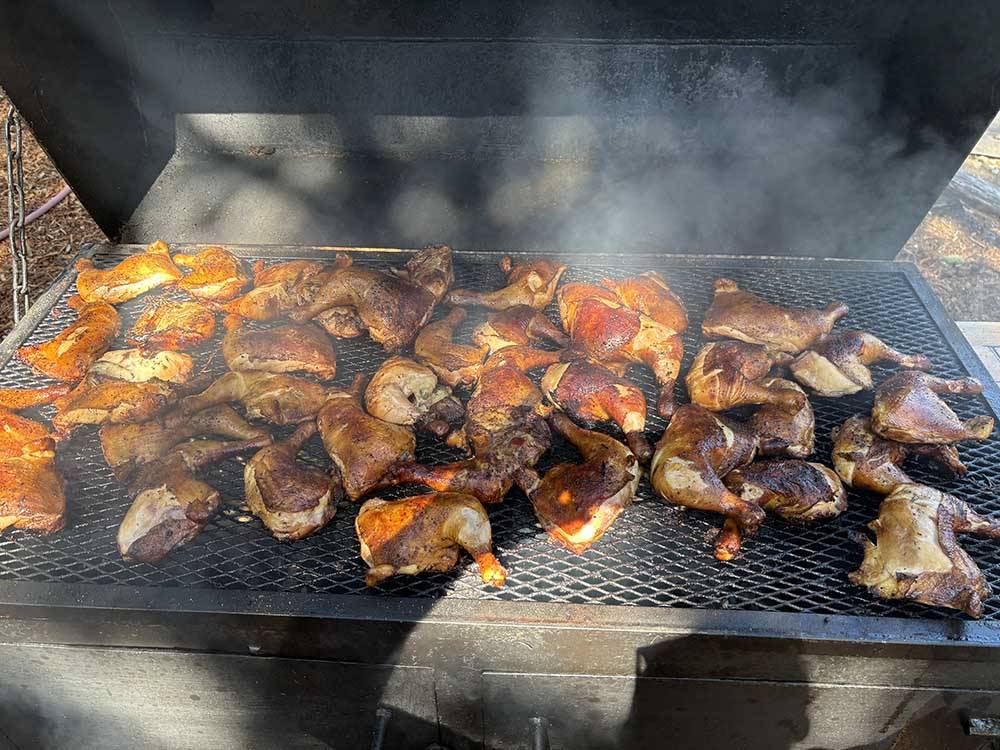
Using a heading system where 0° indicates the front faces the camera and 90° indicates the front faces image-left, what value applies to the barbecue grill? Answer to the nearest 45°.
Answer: approximately 0°

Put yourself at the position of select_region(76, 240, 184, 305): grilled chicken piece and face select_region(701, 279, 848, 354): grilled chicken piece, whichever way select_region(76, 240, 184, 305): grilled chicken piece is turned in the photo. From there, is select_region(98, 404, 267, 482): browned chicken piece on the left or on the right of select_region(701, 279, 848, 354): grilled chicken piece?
right
